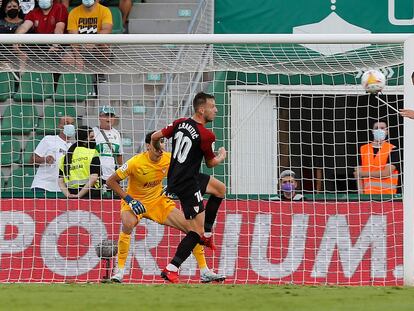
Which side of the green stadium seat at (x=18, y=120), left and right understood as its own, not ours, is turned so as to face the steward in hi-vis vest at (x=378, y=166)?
left

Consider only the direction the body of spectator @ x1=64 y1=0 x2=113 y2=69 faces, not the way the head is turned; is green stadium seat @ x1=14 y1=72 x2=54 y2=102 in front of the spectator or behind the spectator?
in front

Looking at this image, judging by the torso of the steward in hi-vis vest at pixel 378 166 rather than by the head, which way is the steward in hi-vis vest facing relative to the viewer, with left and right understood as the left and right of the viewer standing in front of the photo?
facing the viewer

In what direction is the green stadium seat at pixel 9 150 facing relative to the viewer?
toward the camera

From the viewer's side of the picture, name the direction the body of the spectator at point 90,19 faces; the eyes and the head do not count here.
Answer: toward the camera

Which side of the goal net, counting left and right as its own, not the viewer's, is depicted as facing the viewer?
front

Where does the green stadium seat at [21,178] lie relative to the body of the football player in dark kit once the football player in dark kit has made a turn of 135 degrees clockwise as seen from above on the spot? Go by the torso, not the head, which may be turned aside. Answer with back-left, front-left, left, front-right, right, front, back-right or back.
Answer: back-right

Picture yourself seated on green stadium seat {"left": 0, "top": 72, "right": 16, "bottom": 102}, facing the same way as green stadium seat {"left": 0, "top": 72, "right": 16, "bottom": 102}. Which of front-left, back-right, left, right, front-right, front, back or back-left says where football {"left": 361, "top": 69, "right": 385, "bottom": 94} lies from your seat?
front-left
